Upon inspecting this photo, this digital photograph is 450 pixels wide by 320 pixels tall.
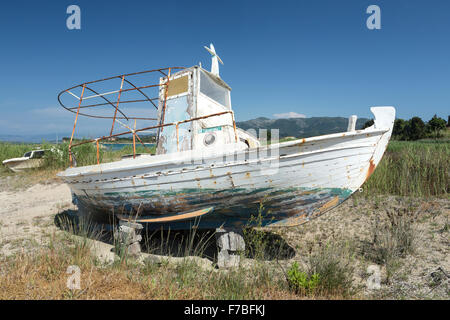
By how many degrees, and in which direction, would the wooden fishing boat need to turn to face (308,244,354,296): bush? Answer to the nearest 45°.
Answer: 0° — it already faces it

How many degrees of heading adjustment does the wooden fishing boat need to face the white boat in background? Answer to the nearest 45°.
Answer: approximately 180°

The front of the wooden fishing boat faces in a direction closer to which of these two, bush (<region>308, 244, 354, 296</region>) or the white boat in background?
the bush
